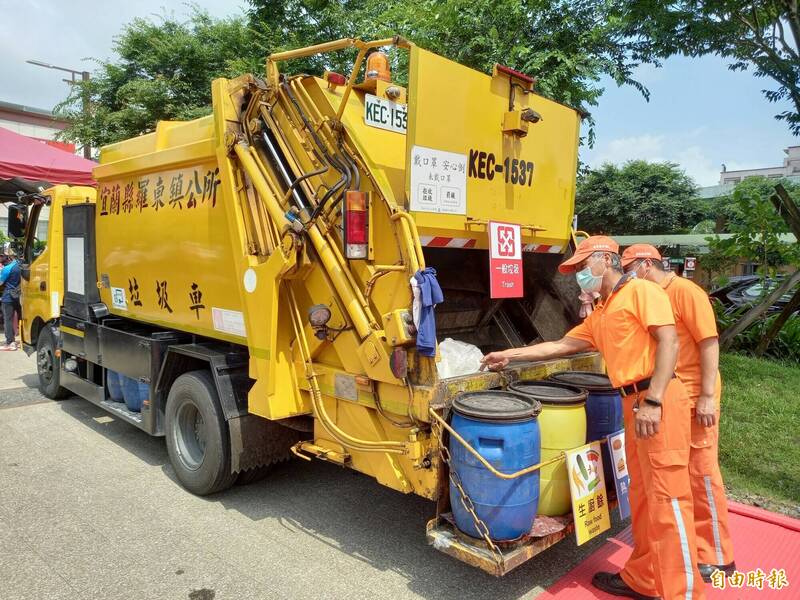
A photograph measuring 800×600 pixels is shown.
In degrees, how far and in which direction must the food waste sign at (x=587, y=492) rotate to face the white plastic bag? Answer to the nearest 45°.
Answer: approximately 180°

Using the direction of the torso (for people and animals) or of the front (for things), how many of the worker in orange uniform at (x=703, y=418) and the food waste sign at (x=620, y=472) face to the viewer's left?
1

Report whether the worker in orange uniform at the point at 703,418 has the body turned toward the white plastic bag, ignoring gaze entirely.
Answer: yes

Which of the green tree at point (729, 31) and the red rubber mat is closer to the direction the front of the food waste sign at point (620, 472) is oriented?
the red rubber mat

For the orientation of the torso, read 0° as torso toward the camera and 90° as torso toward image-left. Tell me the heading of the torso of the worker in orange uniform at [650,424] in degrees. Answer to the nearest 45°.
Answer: approximately 90°

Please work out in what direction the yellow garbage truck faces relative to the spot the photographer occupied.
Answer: facing away from the viewer and to the left of the viewer

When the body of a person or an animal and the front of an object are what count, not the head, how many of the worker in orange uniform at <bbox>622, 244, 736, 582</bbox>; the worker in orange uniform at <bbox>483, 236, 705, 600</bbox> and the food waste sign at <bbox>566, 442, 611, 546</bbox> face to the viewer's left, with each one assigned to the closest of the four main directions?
2

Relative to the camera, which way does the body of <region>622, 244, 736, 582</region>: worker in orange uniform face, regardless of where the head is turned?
to the viewer's left

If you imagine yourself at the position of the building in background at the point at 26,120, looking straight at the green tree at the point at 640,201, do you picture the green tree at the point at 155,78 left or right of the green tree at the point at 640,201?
right

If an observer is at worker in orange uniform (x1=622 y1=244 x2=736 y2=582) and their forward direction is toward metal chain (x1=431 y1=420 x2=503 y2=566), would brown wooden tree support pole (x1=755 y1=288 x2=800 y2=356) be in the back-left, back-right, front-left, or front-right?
back-right

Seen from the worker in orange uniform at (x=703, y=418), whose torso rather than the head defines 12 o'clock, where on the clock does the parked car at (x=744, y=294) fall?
The parked car is roughly at 3 o'clock from the worker in orange uniform.

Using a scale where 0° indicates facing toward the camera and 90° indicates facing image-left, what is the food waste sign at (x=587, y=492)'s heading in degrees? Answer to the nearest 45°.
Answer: approximately 315°

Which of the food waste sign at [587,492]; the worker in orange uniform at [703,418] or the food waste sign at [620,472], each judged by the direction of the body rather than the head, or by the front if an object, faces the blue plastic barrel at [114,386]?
the worker in orange uniform

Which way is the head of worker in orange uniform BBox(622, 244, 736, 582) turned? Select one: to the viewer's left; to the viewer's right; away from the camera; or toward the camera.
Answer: to the viewer's left

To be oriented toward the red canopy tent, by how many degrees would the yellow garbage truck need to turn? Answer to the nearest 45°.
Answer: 0° — it already faces it
